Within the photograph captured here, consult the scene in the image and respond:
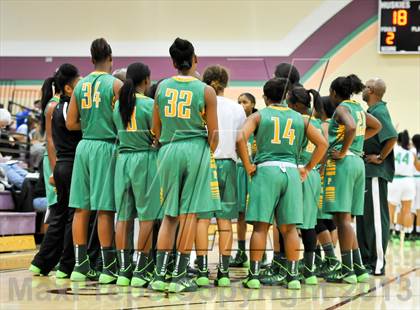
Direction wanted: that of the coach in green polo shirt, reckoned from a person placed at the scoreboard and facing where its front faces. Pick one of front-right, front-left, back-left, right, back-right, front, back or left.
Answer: front

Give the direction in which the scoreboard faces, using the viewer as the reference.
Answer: facing the viewer

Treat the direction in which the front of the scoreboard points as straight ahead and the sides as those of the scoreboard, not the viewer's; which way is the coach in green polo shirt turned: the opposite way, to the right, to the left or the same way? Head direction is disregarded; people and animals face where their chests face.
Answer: to the right

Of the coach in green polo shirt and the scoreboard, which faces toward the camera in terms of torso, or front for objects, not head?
the scoreboard

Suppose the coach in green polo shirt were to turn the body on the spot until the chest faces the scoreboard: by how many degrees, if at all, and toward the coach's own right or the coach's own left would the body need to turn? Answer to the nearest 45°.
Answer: approximately 90° to the coach's own right

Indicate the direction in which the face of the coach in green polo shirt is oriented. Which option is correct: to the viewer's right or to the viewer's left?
to the viewer's left

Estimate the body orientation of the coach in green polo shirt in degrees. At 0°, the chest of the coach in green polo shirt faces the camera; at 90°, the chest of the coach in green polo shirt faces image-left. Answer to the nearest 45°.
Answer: approximately 90°

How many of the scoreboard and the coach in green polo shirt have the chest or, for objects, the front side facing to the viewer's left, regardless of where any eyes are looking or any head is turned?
1
